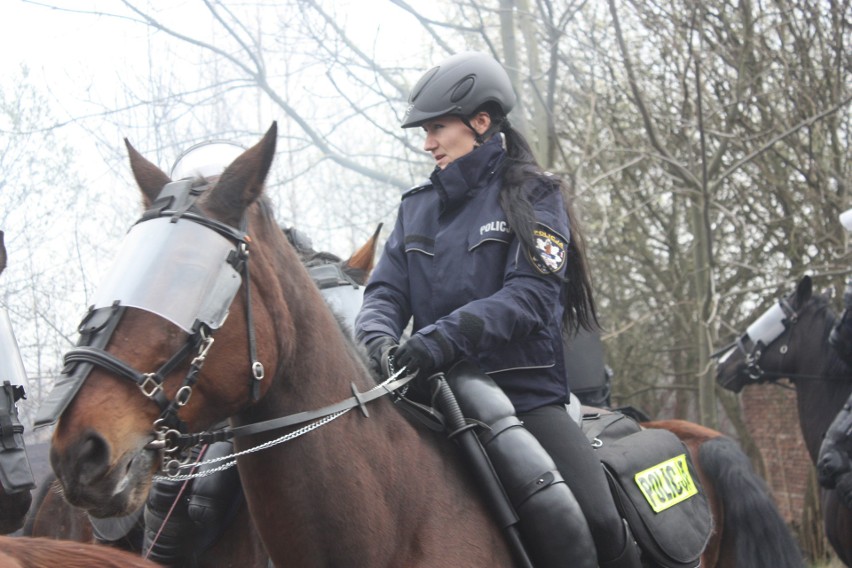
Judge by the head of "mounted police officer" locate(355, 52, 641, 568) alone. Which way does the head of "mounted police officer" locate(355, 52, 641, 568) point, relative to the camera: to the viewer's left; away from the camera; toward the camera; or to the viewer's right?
to the viewer's left

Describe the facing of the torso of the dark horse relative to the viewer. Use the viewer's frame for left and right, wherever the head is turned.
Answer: facing to the left of the viewer

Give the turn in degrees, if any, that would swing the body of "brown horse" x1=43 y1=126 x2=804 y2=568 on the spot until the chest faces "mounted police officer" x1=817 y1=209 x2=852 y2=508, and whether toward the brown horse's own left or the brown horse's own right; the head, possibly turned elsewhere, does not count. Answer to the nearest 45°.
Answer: approximately 180°

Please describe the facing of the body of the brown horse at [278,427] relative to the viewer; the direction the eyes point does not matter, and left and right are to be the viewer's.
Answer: facing the viewer and to the left of the viewer

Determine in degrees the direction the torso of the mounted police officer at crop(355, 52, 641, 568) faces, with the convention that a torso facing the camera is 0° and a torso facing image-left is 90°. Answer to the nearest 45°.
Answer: approximately 45°

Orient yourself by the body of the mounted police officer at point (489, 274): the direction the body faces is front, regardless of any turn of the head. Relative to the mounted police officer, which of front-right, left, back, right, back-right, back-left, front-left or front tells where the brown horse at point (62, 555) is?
front

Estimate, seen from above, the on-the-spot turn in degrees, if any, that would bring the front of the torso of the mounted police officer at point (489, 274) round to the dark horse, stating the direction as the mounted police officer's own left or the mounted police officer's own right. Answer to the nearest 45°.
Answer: approximately 180°

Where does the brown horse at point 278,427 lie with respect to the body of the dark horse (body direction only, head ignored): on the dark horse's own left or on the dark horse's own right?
on the dark horse's own left

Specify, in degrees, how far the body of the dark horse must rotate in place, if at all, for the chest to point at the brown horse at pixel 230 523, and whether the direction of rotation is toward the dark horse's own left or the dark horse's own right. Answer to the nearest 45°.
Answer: approximately 45° to the dark horse's own left
